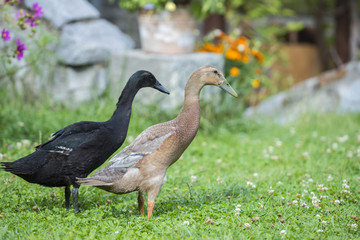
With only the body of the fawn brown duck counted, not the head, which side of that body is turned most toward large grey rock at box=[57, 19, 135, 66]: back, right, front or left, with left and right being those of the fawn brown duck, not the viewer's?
left

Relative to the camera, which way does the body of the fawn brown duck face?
to the viewer's right

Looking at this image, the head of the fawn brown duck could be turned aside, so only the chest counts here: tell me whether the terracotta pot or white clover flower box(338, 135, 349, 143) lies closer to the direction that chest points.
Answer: the white clover flower

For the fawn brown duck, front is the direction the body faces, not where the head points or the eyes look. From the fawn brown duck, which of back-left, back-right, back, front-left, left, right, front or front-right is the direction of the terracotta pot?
left

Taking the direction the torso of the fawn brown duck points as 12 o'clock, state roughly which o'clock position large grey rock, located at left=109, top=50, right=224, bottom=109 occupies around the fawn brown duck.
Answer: The large grey rock is roughly at 9 o'clock from the fawn brown duck.

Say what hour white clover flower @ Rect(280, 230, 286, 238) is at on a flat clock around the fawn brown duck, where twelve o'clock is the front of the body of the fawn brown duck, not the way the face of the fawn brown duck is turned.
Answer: The white clover flower is roughly at 1 o'clock from the fawn brown duck.

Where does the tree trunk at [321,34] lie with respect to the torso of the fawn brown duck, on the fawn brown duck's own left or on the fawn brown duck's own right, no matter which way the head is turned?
on the fawn brown duck's own left

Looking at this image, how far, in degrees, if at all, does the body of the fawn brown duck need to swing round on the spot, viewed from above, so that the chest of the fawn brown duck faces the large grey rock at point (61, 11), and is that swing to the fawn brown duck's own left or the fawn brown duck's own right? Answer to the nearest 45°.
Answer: approximately 90° to the fawn brown duck's own left

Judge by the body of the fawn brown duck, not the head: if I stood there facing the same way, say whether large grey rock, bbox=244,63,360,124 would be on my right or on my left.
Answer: on my left

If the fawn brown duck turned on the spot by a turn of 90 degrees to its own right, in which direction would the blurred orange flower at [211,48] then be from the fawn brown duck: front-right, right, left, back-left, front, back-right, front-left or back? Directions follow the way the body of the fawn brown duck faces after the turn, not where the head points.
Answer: back

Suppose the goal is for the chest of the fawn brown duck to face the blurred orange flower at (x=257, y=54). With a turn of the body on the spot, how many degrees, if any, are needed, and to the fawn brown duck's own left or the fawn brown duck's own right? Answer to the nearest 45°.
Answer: approximately 90° to the fawn brown duck's own left

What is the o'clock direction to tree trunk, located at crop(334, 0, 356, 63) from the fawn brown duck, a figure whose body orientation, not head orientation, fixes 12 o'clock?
The tree trunk is roughly at 10 o'clock from the fawn brown duck.

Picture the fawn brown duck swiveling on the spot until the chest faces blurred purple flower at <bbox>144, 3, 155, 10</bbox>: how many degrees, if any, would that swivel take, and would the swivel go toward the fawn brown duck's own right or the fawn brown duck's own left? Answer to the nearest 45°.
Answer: approximately 90° to the fawn brown duck's own left

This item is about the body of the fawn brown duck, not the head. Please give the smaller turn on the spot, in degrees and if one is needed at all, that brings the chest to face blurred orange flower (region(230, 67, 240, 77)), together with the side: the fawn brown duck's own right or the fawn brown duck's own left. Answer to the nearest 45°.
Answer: approximately 90° to the fawn brown duck's own left
